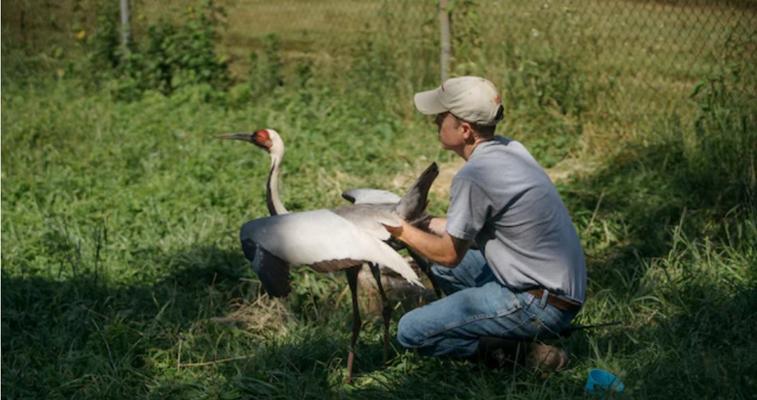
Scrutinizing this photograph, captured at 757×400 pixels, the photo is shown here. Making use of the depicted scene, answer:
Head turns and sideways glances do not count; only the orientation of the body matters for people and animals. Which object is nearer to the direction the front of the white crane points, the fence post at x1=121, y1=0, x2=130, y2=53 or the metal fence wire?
the fence post

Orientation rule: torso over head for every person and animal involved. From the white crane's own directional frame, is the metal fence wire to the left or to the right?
on its right

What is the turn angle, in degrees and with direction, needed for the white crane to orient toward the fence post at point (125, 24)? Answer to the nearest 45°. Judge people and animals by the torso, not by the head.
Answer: approximately 90° to its right

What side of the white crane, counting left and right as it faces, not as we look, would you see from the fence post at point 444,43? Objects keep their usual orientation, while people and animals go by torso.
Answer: right

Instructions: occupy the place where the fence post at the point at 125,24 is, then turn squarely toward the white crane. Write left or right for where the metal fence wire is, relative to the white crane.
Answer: left

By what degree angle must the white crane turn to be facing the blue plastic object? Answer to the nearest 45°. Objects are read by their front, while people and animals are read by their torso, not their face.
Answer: approximately 180°

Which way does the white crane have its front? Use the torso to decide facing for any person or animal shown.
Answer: to the viewer's left
